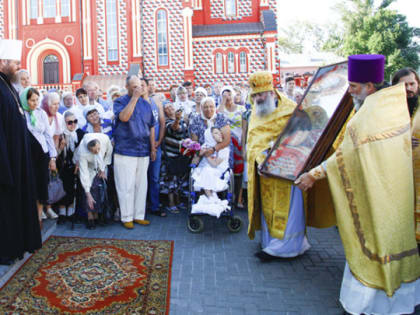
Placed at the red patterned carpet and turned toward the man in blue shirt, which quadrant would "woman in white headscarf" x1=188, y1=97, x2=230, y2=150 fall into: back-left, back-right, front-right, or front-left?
front-right

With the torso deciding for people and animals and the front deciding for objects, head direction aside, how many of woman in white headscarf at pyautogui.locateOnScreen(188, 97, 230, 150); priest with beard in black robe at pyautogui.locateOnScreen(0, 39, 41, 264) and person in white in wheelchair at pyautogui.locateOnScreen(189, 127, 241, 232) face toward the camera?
2

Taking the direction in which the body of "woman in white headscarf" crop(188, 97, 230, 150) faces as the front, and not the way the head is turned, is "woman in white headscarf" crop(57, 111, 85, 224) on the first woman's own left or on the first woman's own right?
on the first woman's own right

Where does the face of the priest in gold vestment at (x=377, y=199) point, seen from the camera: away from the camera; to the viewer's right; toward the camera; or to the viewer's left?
to the viewer's left

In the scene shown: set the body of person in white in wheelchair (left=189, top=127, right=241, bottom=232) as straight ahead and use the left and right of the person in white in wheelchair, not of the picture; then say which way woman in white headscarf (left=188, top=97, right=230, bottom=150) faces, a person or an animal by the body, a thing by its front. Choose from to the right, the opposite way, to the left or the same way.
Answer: the same way

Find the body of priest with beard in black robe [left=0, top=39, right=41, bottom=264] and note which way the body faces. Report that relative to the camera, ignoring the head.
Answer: to the viewer's right

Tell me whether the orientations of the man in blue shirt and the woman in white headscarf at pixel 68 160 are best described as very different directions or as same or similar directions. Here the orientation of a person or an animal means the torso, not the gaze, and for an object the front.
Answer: same or similar directions

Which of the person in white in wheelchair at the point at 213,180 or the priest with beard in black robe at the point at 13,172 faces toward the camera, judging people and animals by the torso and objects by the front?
the person in white in wheelchair

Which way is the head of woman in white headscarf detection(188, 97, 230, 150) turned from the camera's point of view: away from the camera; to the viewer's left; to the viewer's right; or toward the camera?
toward the camera

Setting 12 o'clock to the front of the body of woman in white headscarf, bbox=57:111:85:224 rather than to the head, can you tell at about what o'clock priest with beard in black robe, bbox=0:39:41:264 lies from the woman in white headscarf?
The priest with beard in black robe is roughly at 2 o'clock from the woman in white headscarf.

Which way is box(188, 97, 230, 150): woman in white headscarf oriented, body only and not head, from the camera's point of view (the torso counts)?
toward the camera

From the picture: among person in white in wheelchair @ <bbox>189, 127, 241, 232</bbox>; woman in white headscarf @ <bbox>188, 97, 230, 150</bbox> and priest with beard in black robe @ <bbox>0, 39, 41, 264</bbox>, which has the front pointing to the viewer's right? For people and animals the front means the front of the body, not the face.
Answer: the priest with beard in black robe

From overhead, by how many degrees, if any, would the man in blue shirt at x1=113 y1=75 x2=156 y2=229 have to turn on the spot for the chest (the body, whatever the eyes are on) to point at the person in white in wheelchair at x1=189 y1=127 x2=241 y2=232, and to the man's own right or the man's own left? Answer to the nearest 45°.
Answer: approximately 45° to the man's own left
